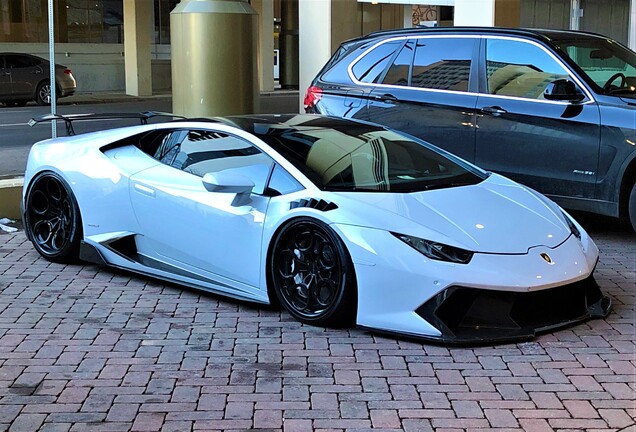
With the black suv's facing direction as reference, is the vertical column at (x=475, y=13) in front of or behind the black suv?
behind

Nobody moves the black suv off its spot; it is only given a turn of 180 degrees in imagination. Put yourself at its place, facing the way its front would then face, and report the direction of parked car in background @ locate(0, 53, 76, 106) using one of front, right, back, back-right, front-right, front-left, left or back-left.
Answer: front

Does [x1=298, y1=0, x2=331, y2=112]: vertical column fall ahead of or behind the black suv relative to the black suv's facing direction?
behind

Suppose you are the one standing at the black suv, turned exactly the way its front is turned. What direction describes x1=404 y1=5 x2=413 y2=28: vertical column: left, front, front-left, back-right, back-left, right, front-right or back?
back-left

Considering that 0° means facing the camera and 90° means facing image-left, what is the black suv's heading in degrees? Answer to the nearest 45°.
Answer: approximately 315°

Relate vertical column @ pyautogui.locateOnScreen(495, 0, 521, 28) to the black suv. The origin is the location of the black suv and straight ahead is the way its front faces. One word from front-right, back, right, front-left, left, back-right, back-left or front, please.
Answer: back-left

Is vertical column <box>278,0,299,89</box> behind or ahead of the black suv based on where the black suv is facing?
behind

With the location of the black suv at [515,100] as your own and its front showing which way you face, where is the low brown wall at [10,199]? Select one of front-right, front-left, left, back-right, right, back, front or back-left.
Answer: back-right

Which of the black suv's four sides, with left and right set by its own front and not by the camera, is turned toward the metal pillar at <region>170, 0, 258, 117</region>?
back
